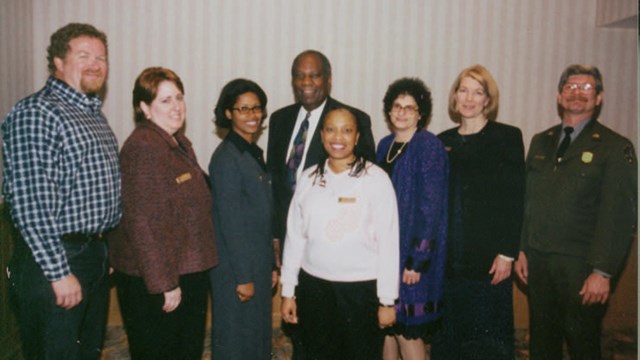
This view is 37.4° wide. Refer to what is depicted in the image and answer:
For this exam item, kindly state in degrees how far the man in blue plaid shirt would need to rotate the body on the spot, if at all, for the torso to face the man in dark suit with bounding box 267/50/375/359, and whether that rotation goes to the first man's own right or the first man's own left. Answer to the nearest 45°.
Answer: approximately 90° to the first man's own left

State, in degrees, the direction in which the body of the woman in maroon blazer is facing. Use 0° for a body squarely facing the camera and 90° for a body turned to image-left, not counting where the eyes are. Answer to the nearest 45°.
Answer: approximately 315°
